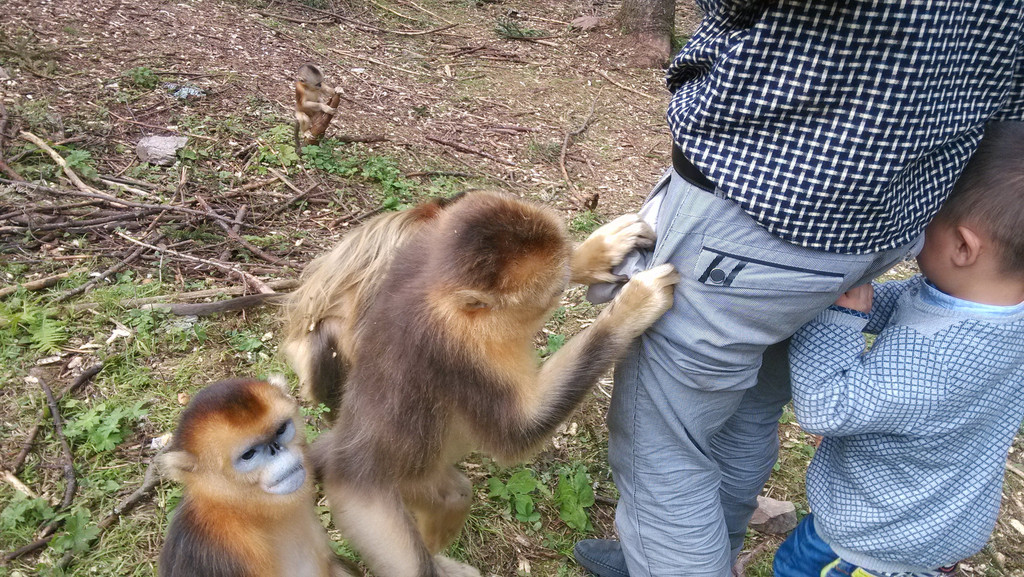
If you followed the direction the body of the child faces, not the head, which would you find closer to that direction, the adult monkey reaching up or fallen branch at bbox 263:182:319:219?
the fallen branch

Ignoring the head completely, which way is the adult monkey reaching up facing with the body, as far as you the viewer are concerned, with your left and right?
facing to the right of the viewer

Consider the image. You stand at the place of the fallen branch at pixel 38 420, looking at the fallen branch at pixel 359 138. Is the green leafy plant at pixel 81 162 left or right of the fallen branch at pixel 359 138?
left

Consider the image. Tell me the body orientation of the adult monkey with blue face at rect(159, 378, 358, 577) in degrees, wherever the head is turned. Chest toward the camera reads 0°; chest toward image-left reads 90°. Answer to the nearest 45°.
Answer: approximately 315°

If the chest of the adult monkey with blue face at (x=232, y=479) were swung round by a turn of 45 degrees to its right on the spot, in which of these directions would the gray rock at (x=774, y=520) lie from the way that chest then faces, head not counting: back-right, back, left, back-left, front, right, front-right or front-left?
left

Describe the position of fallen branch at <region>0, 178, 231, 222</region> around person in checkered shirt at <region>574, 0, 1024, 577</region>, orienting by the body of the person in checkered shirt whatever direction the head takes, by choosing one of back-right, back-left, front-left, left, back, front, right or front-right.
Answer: front-left

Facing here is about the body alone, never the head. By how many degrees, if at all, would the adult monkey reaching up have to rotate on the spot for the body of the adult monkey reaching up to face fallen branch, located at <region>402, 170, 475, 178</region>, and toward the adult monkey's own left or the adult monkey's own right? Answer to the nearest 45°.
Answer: approximately 90° to the adult monkey's own left

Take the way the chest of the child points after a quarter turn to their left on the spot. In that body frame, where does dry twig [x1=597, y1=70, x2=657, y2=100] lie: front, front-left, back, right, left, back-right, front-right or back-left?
right

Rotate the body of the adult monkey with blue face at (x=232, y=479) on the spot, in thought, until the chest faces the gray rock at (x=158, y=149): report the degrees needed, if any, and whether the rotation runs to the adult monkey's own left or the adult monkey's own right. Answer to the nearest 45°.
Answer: approximately 135° to the adult monkey's own left
